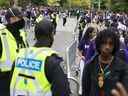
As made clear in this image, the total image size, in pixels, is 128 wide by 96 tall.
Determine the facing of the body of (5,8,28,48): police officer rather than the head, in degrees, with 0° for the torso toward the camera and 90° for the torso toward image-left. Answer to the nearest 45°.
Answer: approximately 0°

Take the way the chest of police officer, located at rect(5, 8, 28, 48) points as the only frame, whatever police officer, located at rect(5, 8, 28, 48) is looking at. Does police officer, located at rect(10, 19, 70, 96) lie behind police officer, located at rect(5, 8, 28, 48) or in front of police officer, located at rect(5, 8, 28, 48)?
in front

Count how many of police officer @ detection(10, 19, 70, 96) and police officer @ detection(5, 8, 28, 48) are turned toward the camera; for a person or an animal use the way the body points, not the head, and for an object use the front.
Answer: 1

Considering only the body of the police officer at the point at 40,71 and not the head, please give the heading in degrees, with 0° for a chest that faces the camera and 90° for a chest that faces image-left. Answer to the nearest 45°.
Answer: approximately 225°

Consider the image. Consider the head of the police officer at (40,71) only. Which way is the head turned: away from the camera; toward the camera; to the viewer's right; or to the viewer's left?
away from the camera
